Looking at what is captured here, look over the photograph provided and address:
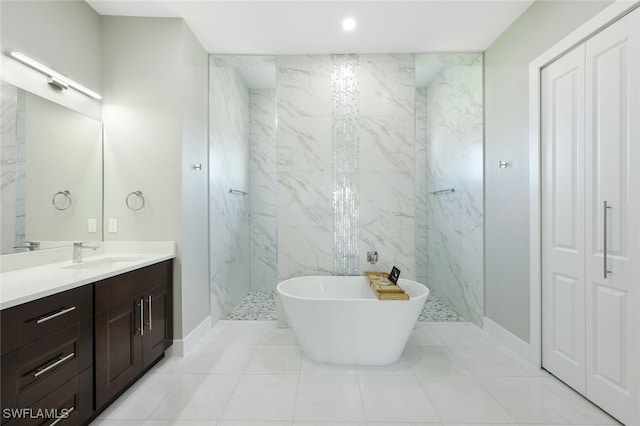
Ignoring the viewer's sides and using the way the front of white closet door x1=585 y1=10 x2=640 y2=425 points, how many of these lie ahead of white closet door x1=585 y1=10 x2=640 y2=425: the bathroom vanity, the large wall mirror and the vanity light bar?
3

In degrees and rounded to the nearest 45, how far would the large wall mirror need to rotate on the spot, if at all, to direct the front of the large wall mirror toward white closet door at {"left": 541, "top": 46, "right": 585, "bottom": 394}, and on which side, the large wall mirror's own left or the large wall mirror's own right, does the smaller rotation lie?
0° — it already faces it

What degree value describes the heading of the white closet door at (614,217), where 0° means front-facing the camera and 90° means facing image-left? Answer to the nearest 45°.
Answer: approximately 45°

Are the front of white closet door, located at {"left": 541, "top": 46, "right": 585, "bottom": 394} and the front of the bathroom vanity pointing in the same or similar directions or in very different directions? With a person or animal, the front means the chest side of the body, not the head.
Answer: very different directions

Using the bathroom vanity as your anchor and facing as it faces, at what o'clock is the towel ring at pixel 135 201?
The towel ring is roughly at 8 o'clock from the bathroom vanity.

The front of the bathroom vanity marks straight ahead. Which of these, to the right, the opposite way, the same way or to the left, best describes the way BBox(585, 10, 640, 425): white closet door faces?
the opposite way

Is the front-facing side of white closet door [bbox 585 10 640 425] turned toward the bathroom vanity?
yes

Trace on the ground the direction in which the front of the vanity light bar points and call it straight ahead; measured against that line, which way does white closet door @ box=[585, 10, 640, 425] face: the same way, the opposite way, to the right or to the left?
the opposite way

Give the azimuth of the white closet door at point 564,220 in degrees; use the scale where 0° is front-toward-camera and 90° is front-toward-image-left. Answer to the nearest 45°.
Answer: approximately 45°

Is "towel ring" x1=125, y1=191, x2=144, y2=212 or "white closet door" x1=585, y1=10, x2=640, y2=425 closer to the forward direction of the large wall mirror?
the white closet door

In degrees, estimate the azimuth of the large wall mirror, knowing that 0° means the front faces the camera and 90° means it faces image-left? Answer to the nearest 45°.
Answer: approximately 315°
